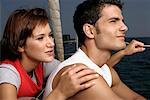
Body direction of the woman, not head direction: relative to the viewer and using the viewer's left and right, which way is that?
facing the viewer and to the right of the viewer

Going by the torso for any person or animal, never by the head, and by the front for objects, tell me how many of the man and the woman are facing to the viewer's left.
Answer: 0

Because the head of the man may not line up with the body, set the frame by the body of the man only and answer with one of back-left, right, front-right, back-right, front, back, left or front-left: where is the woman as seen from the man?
back

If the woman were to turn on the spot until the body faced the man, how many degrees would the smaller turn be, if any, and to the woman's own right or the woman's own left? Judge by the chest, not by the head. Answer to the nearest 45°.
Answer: approximately 45° to the woman's own left

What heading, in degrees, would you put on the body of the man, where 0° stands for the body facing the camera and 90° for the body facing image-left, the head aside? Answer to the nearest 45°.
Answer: approximately 270°
